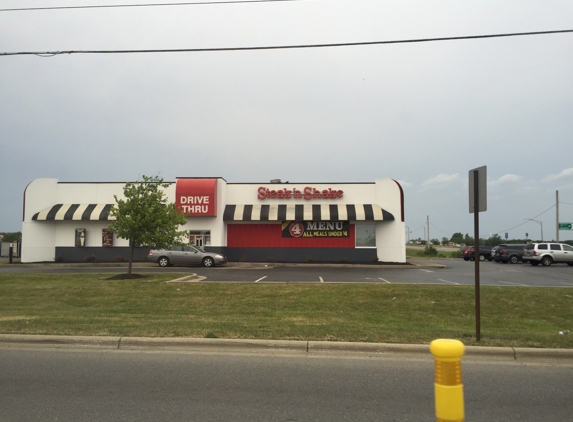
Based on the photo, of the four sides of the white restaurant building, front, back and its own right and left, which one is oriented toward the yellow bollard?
front

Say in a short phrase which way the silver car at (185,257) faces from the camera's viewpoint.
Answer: facing to the right of the viewer

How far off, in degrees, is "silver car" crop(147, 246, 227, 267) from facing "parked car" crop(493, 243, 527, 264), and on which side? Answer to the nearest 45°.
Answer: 0° — it already faces it

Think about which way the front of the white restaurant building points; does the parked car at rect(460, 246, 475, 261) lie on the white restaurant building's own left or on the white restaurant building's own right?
on the white restaurant building's own left

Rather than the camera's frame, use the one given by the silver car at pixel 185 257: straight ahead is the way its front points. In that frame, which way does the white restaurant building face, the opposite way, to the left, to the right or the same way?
to the right

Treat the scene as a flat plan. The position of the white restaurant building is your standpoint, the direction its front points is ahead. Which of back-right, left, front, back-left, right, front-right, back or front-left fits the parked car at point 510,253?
left

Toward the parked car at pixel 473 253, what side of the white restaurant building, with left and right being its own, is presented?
left

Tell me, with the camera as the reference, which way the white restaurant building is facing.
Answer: facing the viewer

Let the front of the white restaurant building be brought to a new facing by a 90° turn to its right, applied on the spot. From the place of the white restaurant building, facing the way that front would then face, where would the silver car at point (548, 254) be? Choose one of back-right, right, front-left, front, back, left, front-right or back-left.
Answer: back

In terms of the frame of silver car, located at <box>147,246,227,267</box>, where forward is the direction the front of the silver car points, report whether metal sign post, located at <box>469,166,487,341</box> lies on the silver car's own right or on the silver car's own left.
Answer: on the silver car's own right

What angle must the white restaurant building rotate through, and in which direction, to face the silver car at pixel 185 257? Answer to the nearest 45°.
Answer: approximately 45° to its right

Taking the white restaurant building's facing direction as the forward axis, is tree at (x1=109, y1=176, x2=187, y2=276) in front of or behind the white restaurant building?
in front

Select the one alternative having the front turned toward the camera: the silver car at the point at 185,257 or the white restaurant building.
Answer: the white restaurant building
